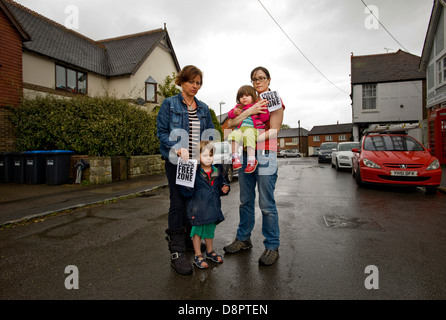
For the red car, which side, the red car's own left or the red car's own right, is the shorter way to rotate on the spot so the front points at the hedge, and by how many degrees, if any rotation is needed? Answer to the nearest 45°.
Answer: approximately 90° to the red car's own right

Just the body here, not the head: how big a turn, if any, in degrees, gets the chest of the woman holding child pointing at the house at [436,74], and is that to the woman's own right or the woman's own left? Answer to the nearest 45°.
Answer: approximately 180°

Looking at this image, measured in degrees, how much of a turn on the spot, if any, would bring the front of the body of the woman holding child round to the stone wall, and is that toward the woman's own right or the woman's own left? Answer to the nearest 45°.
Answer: approximately 90° to the woman's own right

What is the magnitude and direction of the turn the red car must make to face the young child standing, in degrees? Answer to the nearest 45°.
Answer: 0° — it already faces them

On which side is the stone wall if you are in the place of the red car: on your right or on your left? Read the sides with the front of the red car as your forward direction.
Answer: on your right

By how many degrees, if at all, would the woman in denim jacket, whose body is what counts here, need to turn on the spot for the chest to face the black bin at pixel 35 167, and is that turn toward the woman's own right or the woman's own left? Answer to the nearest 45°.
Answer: approximately 180°

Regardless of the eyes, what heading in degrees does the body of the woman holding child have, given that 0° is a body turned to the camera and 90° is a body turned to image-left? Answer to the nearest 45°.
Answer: approximately 45°

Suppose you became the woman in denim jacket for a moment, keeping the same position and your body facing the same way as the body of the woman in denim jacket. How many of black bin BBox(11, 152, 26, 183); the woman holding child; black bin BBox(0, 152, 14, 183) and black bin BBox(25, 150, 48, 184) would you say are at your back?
3

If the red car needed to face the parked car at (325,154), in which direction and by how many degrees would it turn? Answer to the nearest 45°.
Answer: approximately 180°

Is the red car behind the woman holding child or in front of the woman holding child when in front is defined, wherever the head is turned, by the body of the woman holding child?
behind
